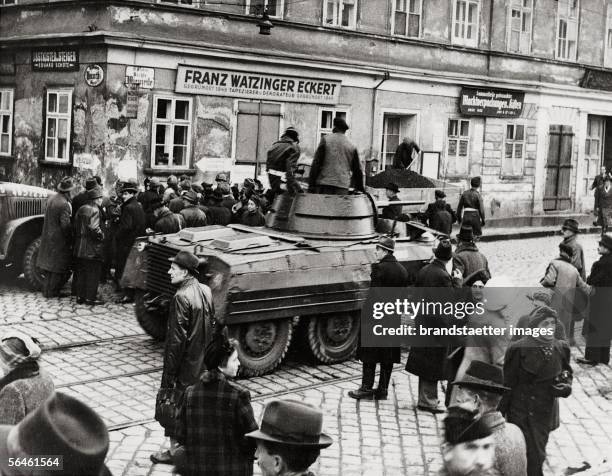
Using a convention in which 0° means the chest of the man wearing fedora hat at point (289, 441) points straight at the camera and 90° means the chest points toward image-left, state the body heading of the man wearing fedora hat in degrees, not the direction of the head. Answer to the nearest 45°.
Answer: approximately 135°

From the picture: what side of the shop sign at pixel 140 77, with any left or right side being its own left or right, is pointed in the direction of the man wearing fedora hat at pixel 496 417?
front

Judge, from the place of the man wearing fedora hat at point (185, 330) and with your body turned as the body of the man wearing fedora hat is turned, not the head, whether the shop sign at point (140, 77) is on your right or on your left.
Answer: on your right

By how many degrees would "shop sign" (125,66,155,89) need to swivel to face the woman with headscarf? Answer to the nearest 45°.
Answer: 0° — it already faces them

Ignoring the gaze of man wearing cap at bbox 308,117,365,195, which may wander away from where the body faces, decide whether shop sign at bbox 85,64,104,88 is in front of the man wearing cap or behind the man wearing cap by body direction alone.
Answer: in front

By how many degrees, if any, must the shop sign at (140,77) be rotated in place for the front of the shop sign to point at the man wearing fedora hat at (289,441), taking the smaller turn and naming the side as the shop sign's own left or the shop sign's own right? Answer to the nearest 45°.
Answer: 0° — it already faces them

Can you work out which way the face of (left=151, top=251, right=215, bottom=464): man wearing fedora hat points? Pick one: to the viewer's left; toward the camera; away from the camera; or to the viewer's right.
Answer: to the viewer's left

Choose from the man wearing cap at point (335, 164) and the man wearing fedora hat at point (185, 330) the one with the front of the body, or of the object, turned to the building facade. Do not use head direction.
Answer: the man wearing cap

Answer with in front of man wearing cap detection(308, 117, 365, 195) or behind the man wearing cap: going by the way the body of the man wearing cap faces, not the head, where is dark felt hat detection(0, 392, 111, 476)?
behind

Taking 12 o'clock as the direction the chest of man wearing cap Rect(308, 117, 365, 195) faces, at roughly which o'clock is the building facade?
The building facade is roughly at 12 o'clock from the man wearing cap.
